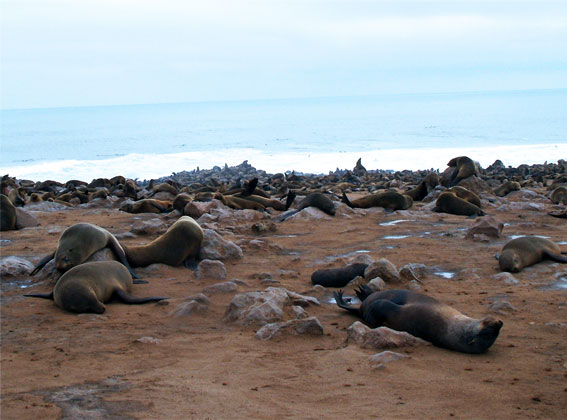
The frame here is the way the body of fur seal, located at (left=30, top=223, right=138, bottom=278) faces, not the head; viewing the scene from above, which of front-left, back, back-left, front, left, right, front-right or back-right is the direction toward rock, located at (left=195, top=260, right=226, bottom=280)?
back-left

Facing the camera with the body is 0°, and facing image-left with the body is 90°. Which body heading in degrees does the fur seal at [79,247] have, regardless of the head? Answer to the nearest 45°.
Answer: approximately 45°

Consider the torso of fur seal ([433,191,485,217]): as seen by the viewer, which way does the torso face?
to the viewer's left

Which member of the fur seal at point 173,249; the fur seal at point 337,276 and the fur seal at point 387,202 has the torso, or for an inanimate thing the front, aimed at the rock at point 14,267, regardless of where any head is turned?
the fur seal at point 337,276

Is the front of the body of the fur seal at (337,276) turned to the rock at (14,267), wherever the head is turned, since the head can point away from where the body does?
yes

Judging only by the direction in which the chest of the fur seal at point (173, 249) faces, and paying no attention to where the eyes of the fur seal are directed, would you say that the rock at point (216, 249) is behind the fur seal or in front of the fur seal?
in front

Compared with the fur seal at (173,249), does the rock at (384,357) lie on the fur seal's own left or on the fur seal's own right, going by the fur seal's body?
on the fur seal's own right

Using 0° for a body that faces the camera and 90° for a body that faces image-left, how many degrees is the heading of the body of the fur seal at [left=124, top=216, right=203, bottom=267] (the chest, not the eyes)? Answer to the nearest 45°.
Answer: approximately 270°

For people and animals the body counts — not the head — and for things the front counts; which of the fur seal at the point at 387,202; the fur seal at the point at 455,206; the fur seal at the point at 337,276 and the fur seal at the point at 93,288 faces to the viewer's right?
the fur seal at the point at 387,202

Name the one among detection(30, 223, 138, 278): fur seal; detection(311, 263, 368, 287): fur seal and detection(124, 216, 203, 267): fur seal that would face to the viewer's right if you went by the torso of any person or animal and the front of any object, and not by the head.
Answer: detection(124, 216, 203, 267): fur seal

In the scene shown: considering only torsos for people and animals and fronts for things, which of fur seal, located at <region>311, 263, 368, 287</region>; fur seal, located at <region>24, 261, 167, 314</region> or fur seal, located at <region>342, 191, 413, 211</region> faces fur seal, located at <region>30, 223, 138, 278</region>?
fur seal, located at <region>311, 263, 368, 287</region>

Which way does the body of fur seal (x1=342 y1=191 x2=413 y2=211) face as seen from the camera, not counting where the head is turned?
to the viewer's right

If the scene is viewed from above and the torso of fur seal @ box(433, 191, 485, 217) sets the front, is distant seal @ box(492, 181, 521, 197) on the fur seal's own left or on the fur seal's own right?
on the fur seal's own right
